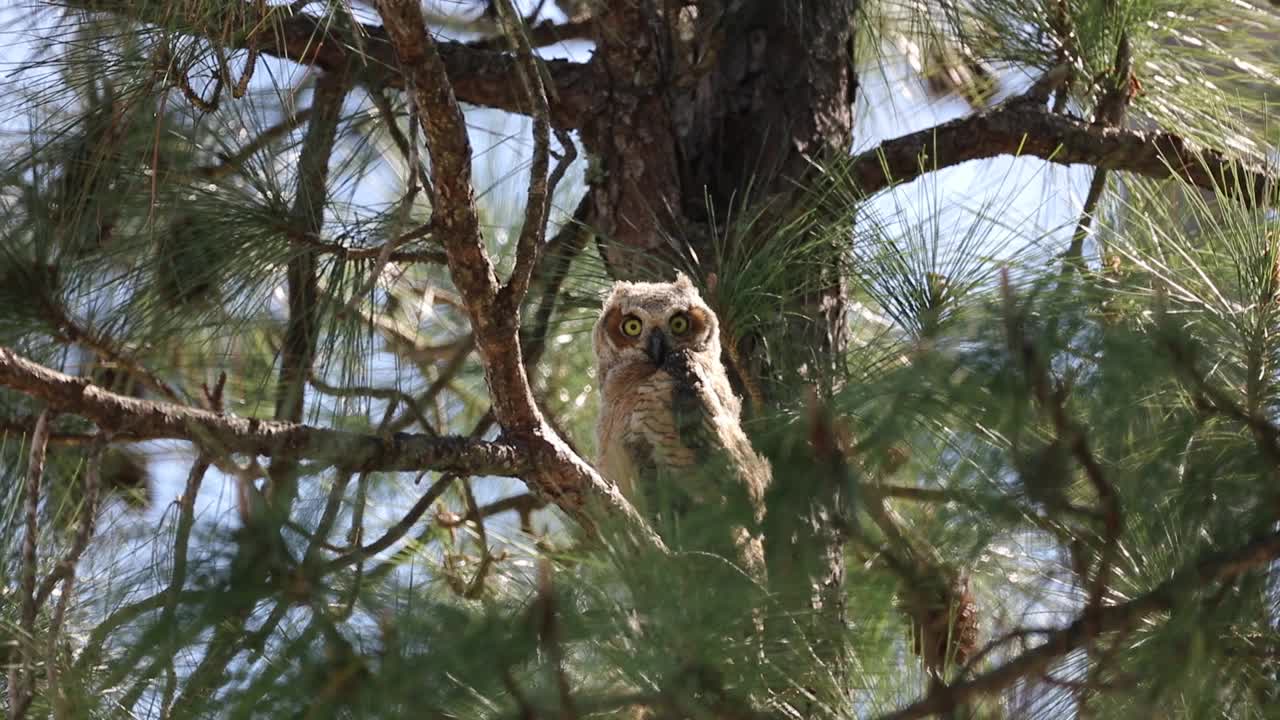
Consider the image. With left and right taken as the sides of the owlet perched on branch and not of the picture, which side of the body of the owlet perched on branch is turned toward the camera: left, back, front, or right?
front
